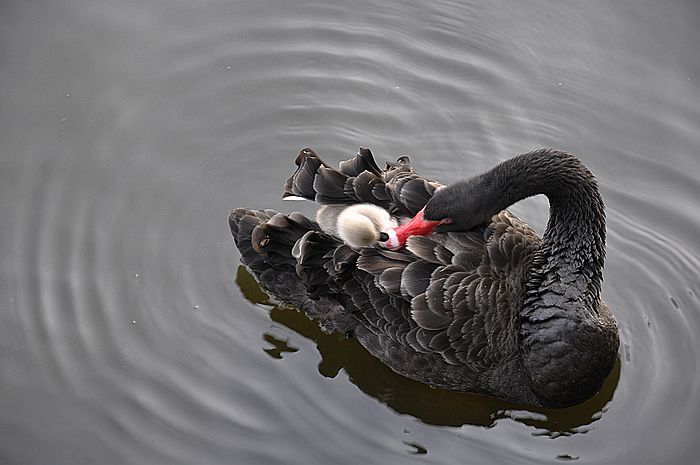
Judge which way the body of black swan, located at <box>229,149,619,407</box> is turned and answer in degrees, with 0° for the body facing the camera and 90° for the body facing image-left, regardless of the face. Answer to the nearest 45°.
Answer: approximately 315°

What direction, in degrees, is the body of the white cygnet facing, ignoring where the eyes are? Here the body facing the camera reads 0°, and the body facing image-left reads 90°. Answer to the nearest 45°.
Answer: approximately 270°
